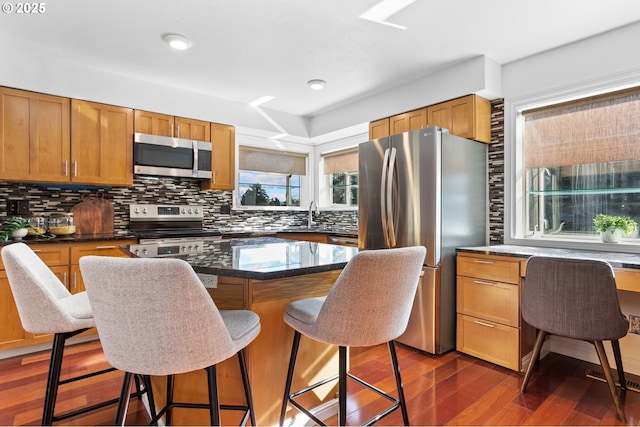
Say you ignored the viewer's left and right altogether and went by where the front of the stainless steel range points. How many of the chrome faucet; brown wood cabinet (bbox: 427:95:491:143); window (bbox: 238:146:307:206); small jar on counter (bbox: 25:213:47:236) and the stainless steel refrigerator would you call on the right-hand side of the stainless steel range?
1

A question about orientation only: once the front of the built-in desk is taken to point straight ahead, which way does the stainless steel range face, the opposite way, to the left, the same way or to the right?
to the left

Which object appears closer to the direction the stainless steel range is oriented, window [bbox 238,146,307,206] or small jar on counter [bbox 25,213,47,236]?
the small jar on counter

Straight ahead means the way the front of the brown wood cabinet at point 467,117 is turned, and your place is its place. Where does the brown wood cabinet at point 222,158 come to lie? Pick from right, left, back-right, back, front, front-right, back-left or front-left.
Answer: front-right

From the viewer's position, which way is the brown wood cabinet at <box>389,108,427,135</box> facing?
facing the viewer and to the left of the viewer

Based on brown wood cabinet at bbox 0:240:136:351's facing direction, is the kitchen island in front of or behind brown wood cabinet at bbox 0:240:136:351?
in front

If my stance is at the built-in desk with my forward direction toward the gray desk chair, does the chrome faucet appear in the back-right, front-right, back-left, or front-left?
back-right

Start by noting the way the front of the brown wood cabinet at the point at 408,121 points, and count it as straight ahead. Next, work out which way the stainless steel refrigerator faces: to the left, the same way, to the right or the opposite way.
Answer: the same way

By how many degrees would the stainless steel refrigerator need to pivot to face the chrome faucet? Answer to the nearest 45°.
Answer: approximately 90° to its right

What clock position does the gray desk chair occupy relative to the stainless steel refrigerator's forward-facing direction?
The gray desk chair is roughly at 9 o'clock from the stainless steel refrigerator.

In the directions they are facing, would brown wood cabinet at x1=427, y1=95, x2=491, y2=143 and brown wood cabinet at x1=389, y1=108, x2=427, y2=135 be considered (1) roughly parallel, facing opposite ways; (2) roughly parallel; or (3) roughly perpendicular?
roughly parallel

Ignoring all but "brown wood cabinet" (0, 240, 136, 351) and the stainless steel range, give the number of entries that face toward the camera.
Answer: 2

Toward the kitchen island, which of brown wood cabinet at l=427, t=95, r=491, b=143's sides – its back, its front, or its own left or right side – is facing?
front

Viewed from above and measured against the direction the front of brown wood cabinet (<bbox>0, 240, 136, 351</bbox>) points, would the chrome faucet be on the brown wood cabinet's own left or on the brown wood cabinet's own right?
on the brown wood cabinet's own left

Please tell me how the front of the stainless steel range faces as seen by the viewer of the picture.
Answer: facing the viewer

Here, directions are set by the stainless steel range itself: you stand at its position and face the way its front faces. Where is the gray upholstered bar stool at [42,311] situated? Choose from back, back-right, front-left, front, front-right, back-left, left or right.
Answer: front
